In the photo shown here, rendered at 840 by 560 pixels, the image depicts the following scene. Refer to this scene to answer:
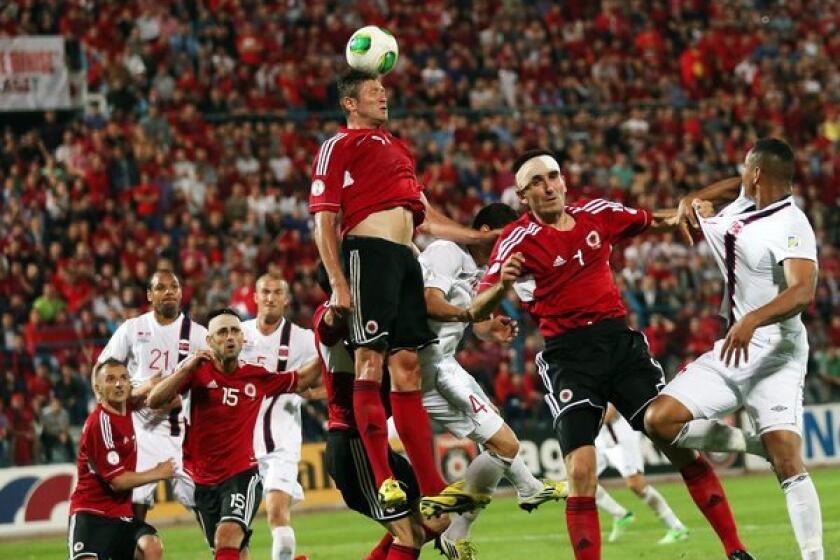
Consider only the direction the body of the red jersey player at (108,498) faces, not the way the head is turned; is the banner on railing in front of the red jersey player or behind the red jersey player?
behind

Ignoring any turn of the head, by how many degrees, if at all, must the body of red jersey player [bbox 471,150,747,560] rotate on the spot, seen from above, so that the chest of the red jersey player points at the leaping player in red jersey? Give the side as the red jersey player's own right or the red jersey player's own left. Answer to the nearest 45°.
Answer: approximately 90° to the red jersey player's own right

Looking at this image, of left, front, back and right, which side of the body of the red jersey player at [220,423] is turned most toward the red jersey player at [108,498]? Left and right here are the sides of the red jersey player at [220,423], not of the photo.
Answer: right

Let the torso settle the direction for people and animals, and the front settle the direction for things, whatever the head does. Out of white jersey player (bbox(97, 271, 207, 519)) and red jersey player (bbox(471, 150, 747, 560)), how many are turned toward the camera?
2

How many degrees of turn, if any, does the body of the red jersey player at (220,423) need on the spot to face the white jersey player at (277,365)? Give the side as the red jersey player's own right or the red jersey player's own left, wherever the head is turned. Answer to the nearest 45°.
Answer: approximately 180°

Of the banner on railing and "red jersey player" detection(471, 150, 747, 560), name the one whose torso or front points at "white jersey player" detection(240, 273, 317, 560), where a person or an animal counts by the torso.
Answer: the banner on railing

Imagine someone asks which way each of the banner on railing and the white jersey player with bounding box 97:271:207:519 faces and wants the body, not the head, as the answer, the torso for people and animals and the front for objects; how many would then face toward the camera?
2
